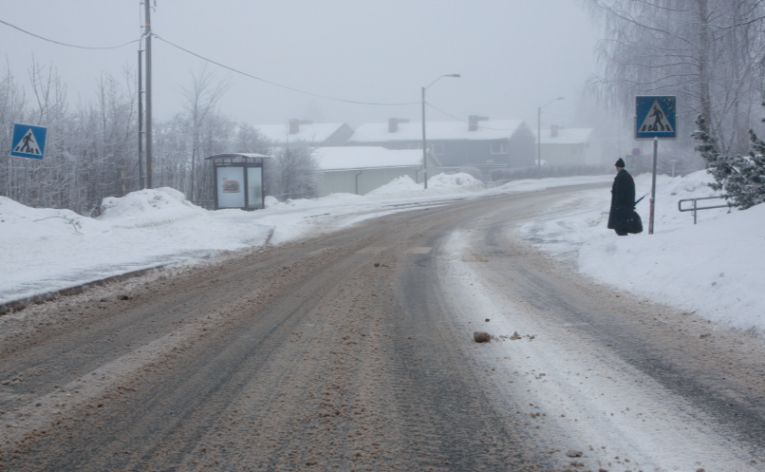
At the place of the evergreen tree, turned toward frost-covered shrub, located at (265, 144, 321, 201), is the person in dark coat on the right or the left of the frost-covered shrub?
left

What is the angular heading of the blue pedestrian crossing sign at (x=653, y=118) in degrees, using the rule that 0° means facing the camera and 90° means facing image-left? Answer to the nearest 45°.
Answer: approximately 0°

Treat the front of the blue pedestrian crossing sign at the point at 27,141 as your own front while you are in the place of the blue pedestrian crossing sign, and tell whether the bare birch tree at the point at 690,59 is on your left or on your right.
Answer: on your left

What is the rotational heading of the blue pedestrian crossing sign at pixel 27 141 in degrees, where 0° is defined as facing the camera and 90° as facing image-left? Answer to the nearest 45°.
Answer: approximately 0°

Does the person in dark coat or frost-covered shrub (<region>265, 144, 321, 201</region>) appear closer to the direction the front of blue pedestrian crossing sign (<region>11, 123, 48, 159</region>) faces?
the person in dark coat

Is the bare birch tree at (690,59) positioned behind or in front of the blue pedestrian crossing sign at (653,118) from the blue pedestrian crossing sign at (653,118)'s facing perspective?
behind

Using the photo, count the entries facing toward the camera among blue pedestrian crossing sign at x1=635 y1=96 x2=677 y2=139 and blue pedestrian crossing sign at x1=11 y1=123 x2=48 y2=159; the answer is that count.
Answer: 2

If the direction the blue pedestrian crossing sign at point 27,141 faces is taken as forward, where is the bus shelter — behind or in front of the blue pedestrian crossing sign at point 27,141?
behind

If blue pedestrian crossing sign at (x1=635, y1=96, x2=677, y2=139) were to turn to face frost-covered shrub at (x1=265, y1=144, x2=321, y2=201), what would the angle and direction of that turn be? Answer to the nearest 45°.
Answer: approximately 135° to its right
